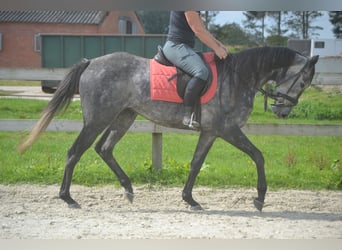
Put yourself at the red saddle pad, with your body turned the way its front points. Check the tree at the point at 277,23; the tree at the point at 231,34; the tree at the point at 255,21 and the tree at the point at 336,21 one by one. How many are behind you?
0

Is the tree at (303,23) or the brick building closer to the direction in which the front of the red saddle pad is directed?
the tree

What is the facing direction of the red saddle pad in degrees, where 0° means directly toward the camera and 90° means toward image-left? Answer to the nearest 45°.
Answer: approximately 270°

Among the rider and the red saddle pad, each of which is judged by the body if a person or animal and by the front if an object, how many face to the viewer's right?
2

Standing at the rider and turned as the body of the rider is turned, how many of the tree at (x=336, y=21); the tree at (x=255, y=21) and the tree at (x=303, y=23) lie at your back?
0

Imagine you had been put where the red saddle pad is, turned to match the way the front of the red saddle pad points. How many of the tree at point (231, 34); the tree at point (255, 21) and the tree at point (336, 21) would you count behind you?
0

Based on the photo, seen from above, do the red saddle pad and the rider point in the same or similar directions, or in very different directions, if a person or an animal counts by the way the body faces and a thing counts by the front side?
same or similar directions

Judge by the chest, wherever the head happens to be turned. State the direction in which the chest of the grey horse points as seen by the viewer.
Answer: to the viewer's right

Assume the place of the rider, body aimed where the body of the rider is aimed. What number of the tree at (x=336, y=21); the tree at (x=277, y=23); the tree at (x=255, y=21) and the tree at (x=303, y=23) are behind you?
0

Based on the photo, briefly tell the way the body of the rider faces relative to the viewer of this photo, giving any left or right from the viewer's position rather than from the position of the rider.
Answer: facing to the right of the viewer

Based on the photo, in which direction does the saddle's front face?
to the viewer's right
